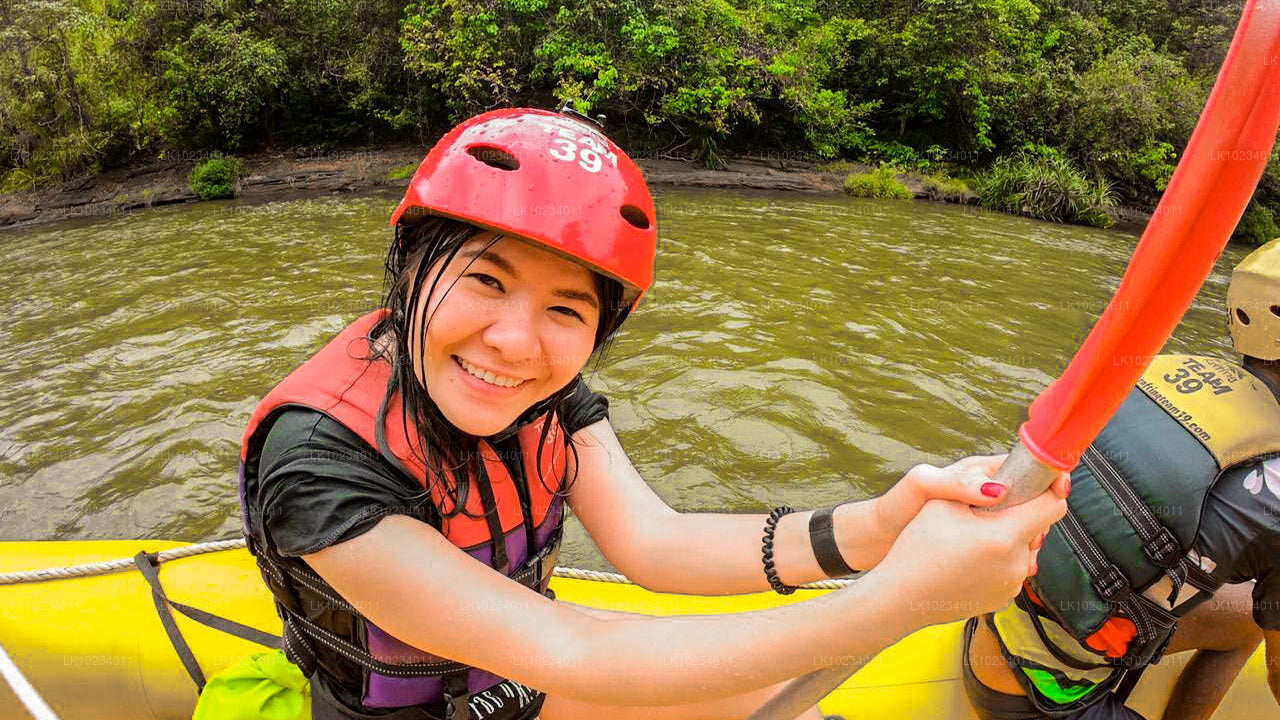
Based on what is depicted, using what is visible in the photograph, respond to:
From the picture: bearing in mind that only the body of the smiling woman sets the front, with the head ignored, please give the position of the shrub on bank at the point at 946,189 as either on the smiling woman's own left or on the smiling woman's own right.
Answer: on the smiling woman's own left

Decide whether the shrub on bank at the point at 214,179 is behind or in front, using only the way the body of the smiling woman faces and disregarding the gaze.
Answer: behind

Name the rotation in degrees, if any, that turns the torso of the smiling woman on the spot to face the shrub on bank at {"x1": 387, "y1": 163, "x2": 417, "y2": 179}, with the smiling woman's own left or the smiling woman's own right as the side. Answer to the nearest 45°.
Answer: approximately 135° to the smiling woman's own left

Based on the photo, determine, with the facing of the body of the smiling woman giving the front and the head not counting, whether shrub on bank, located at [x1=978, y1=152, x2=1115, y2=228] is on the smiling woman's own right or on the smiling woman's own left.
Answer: on the smiling woman's own left

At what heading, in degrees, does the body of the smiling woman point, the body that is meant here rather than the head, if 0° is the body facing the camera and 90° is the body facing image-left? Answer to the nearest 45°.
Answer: approximately 315°

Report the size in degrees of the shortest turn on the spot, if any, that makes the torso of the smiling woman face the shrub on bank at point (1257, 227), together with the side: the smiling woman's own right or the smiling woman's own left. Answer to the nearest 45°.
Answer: approximately 90° to the smiling woman's own left
